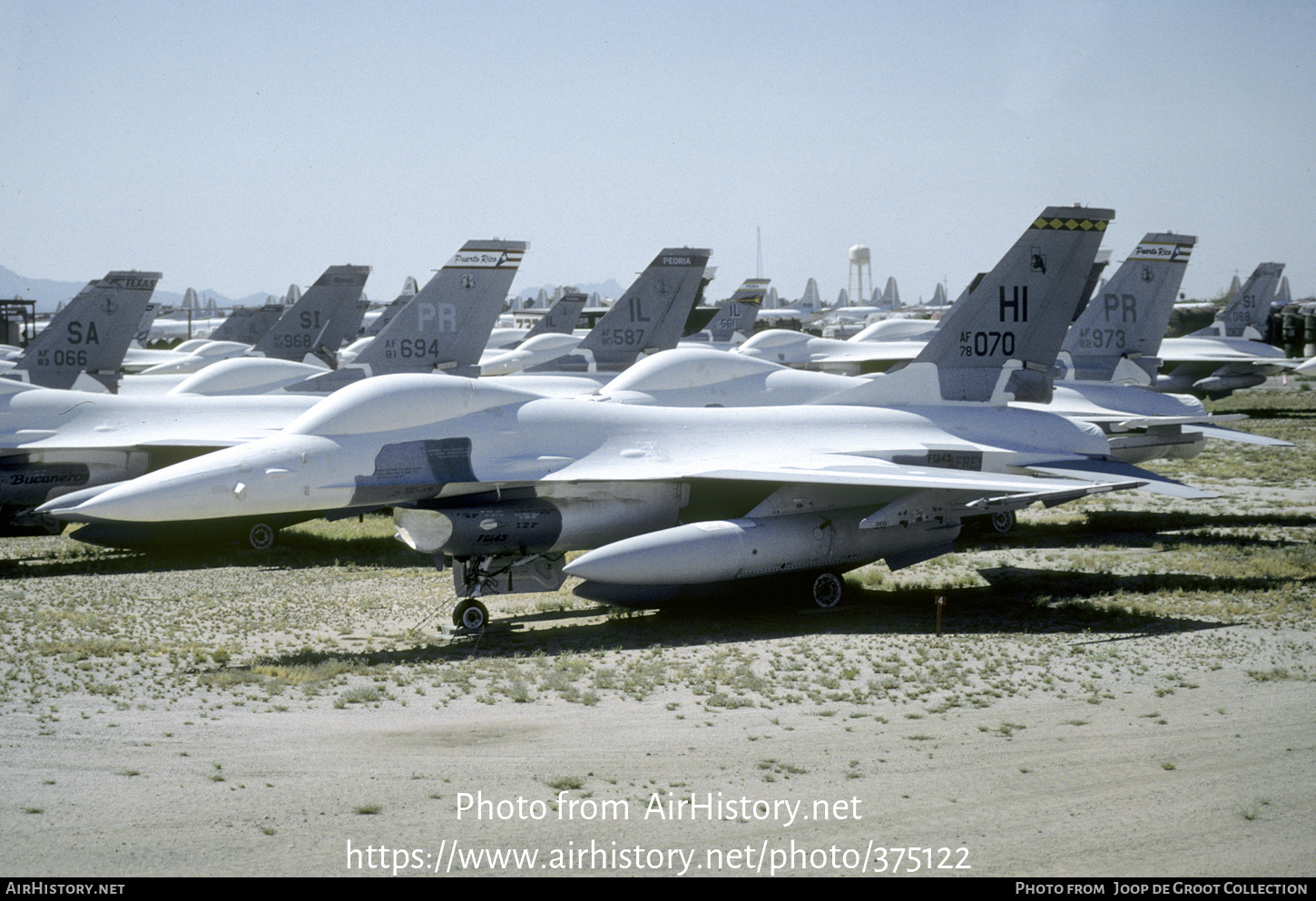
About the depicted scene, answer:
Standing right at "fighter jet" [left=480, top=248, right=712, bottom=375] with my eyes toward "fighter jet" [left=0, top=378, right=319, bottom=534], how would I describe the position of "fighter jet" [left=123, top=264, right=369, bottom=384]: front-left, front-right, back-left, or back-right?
front-right

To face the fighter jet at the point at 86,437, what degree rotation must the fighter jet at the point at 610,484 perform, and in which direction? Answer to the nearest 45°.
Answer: approximately 90° to its right

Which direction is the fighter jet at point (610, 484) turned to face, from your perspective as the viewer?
facing the viewer and to the left of the viewer

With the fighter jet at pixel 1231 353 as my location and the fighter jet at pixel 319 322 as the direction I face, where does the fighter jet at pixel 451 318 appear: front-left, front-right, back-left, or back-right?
front-left

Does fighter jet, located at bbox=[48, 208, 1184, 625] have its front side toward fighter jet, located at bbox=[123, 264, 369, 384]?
no

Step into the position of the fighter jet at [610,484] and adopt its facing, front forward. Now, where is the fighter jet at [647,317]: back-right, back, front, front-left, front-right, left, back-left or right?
back-right

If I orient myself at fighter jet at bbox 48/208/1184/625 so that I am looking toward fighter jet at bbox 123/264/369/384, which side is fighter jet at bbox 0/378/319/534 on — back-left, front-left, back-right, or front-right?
front-left

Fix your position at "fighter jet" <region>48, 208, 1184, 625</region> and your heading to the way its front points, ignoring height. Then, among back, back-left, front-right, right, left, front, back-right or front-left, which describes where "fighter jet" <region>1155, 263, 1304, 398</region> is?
back

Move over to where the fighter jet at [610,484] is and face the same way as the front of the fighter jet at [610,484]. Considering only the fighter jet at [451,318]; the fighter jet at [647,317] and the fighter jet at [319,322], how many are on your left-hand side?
0

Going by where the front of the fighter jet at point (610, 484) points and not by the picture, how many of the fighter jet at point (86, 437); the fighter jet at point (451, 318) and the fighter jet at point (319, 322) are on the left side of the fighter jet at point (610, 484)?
0
